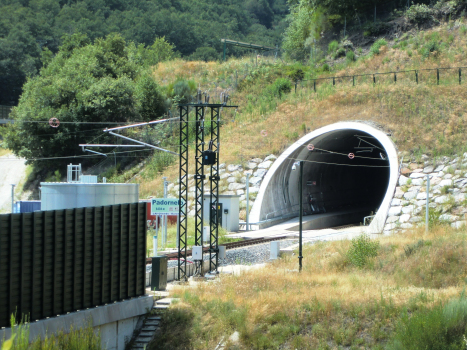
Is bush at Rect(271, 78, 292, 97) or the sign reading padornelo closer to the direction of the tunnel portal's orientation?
the sign reading padornelo

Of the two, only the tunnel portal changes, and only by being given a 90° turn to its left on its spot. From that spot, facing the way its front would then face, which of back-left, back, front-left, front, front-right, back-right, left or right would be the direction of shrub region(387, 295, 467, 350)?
front-right

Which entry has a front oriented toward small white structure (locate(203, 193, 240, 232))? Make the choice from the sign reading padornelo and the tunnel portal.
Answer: the tunnel portal

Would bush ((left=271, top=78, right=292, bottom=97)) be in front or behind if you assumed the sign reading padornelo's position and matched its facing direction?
behind

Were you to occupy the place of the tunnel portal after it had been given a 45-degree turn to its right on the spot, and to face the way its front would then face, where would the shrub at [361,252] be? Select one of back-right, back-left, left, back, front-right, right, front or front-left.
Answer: left

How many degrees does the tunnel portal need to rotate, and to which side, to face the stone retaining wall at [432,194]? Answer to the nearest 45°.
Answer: approximately 90° to its left

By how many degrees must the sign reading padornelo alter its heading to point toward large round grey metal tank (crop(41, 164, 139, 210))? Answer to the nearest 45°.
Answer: approximately 90° to its right

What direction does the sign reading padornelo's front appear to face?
toward the camera

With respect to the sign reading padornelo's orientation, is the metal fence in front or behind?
behind

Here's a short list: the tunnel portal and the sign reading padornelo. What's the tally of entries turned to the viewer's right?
0

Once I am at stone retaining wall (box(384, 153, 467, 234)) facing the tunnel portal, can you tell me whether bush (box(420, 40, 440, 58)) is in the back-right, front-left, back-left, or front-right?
front-right

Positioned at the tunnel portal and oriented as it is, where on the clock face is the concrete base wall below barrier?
The concrete base wall below barrier is roughly at 11 o'clock from the tunnel portal.

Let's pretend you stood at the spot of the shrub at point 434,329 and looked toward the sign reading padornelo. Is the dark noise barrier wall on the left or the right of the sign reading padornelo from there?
left

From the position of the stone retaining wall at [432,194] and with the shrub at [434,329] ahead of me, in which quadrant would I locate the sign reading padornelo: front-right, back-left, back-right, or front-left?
front-right

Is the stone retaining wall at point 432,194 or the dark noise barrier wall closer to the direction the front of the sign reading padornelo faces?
the dark noise barrier wall

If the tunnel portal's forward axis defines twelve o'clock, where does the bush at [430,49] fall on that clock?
The bush is roughly at 6 o'clock from the tunnel portal.

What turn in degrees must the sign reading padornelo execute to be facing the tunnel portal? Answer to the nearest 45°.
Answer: approximately 135° to its left

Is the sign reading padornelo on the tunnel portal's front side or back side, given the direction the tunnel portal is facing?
on the front side

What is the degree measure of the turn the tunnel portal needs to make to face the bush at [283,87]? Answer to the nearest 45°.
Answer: approximately 135° to its right
